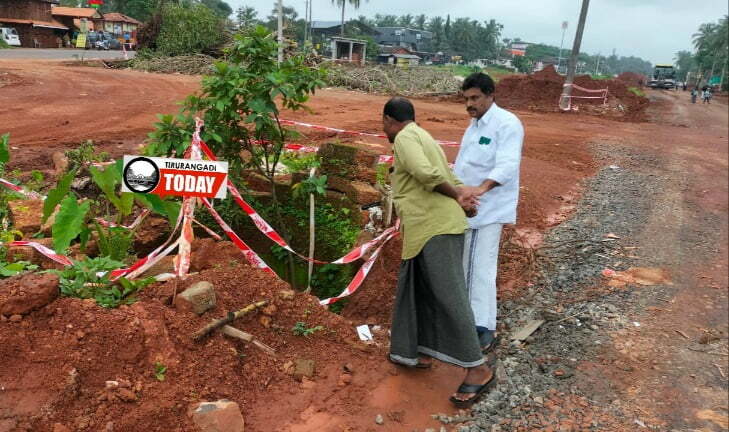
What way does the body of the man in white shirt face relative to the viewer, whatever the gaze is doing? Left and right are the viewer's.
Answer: facing the viewer and to the left of the viewer

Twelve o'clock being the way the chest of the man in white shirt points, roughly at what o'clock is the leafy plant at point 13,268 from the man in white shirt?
The leafy plant is roughly at 1 o'clock from the man in white shirt.

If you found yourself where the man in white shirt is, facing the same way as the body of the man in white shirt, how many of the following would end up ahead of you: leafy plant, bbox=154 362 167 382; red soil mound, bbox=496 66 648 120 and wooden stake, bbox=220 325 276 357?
2

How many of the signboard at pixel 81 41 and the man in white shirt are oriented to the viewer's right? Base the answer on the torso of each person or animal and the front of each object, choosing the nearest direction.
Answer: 0

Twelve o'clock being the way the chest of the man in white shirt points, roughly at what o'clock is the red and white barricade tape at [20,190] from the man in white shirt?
The red and white barricade tape is roughly at 2 o'clock from the man in white shirt.

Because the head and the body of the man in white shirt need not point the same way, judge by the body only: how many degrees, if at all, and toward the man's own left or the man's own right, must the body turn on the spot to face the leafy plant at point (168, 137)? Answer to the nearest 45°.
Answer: approximately 45° to the man's own right

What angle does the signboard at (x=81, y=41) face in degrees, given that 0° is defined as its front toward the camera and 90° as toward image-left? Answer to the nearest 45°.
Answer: approximately 0°

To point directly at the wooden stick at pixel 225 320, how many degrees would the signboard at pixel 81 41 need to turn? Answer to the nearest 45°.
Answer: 0° — it already faces it

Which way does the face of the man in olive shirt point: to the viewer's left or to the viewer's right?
to the viewer's left

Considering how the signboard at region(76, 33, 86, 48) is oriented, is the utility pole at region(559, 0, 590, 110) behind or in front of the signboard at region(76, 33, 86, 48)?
in front

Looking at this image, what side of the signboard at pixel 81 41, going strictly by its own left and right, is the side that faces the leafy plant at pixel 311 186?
front

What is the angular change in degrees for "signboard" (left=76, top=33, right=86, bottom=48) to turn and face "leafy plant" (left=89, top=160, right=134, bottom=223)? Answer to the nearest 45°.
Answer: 0° — it already faces it

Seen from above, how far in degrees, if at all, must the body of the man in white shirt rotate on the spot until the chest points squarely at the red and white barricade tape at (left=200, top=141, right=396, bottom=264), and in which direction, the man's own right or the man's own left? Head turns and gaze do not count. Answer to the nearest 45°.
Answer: approximately 45° to the man's own right

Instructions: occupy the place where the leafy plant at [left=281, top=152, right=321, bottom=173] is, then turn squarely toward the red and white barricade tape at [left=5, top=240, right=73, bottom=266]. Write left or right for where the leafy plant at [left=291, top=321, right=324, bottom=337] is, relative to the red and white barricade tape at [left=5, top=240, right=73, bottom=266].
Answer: left

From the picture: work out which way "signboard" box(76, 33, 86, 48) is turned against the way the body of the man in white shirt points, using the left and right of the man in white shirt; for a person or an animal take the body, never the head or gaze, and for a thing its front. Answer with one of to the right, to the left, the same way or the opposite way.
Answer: to the left
